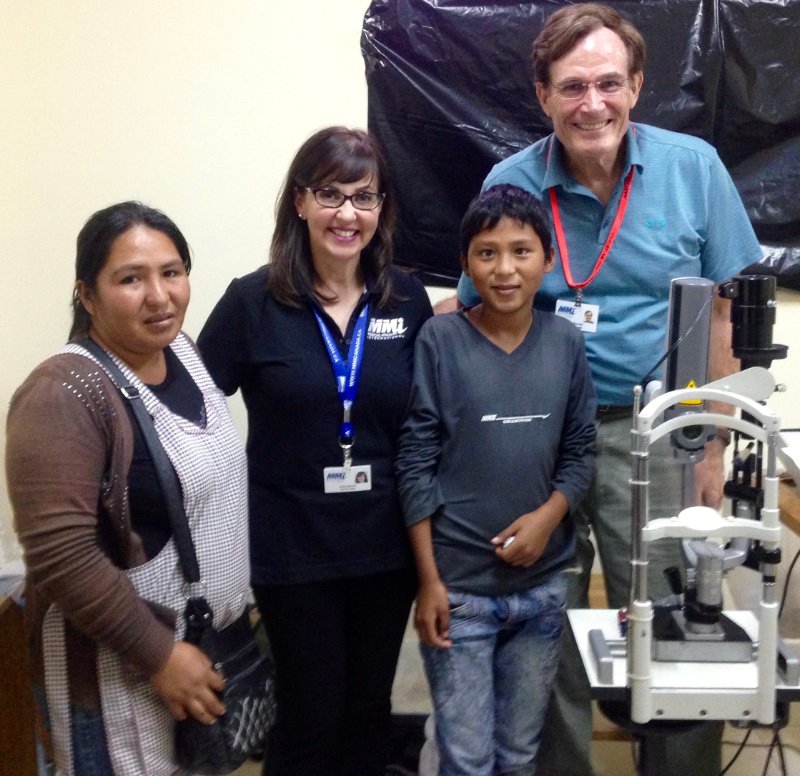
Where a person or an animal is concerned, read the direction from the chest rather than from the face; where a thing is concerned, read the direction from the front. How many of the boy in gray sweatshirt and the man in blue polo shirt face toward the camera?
2

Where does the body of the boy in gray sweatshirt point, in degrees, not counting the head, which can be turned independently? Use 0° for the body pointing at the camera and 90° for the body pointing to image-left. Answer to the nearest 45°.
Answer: approximately 0°

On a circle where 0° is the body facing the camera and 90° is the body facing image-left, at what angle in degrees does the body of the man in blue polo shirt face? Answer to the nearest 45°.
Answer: approximately 0°
